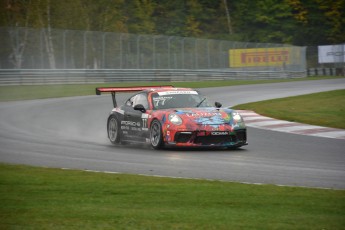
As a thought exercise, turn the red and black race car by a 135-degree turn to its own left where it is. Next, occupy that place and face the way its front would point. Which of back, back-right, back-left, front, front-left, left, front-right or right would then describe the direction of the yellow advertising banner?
front

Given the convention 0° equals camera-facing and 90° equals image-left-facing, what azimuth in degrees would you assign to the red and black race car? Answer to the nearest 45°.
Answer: approximately 315°

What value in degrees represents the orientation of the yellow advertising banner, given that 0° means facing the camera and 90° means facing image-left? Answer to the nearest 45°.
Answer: approximately 0°
